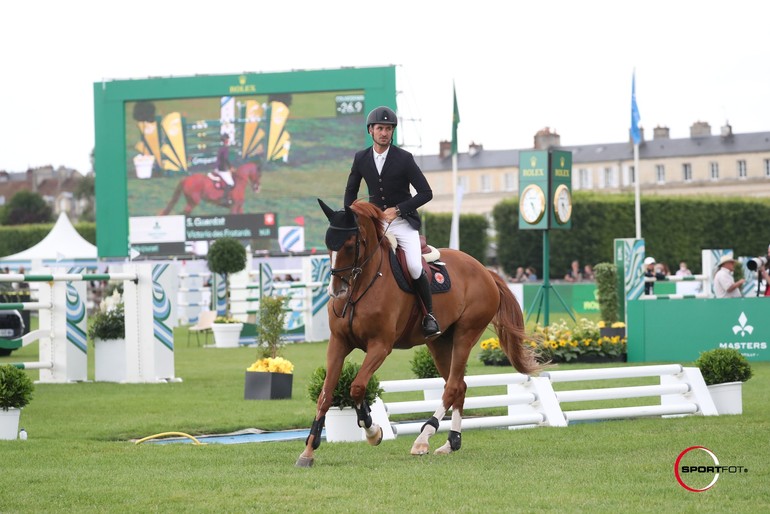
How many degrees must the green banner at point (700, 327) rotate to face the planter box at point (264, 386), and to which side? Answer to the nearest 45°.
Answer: approximately 45° to its right

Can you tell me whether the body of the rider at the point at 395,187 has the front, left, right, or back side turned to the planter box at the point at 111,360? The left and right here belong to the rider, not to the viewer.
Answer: right

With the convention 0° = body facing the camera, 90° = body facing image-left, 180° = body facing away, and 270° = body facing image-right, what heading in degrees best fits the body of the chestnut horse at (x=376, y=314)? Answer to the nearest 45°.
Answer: approximately 45°

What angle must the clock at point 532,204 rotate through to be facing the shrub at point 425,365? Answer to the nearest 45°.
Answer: approximately 45° to its left

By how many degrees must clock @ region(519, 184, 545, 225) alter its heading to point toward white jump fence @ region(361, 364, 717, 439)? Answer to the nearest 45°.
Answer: approximately 45° to its left

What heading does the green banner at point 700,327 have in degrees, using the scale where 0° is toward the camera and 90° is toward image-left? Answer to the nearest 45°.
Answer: approximately 0°

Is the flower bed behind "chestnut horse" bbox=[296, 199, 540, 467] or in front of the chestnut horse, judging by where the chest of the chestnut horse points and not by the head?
behind

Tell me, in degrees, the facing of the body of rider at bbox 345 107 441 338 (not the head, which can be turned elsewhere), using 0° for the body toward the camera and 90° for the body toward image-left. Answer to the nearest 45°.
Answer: approximately 45°

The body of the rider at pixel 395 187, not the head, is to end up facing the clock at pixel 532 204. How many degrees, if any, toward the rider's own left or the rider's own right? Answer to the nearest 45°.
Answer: approximately 135° to the rider's own right
